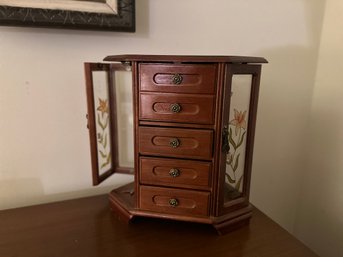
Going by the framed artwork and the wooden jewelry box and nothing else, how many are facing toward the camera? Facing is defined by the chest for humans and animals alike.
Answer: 2

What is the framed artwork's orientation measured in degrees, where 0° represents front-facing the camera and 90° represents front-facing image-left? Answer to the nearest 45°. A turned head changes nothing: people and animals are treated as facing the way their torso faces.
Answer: approximately 0°
